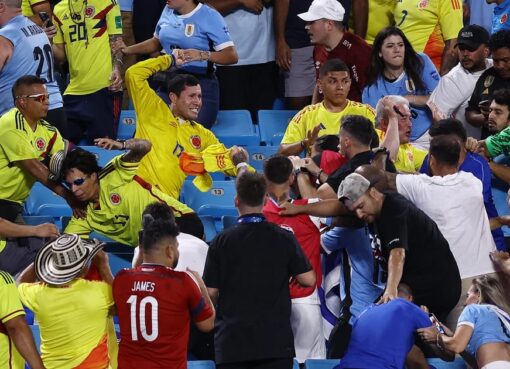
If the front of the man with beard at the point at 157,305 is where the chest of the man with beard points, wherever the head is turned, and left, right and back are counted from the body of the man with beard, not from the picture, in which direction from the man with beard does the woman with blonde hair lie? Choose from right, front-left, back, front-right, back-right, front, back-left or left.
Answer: front-right

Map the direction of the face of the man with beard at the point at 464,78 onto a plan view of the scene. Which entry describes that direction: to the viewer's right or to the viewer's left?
to the viewer's left

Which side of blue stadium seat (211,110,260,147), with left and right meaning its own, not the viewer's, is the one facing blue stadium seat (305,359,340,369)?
front

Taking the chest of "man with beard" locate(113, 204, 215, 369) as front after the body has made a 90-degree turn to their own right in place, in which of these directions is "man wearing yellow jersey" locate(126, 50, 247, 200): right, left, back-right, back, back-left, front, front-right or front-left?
back-left

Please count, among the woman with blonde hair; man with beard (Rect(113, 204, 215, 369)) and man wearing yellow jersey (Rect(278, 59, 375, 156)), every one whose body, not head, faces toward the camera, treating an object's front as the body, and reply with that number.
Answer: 1

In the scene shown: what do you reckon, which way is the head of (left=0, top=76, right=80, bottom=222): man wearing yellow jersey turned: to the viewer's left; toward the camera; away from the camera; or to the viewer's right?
to the viewer's right

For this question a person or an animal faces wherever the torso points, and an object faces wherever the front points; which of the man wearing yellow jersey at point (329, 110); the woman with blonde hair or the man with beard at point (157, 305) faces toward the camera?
the man wearing yellow jersey

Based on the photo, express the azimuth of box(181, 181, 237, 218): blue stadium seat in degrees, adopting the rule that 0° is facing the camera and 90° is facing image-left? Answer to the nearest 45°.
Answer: approximately 0°

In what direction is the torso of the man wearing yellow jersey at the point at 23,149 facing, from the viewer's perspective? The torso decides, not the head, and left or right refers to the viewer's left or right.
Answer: facing the viewer and to the right of the viewer

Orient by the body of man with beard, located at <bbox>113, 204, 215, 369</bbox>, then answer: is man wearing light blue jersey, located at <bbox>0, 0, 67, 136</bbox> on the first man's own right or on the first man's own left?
on the first man's own left
